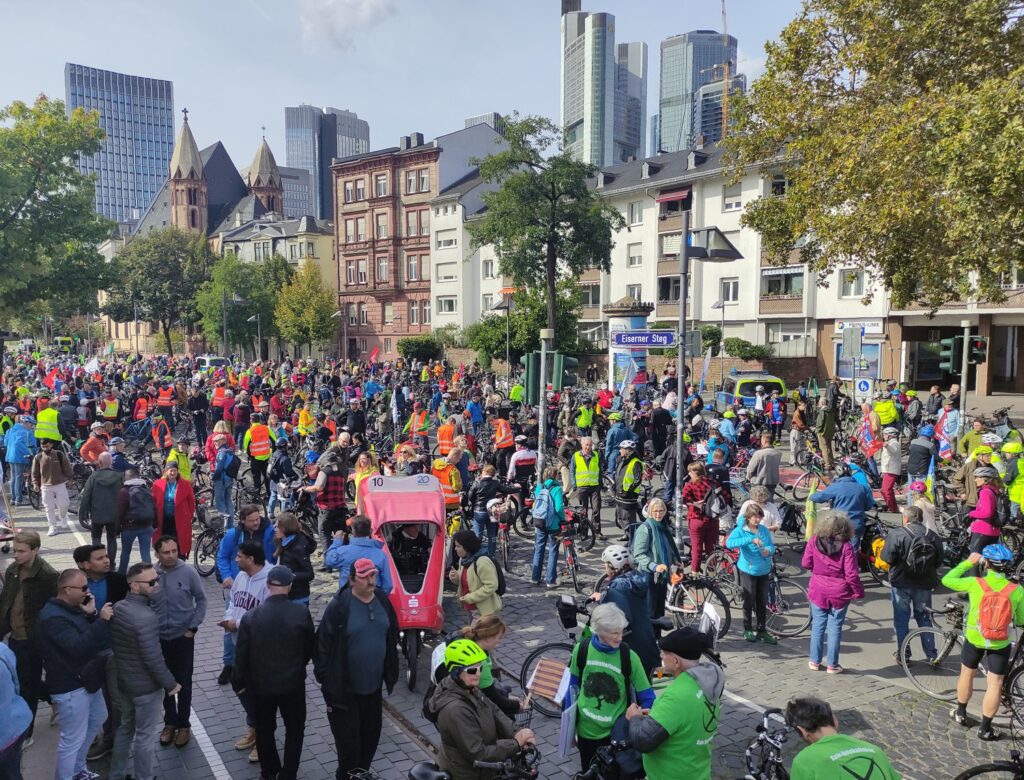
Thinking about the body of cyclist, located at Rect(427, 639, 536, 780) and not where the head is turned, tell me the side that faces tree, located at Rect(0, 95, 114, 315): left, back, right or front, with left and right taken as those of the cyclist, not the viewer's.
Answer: back

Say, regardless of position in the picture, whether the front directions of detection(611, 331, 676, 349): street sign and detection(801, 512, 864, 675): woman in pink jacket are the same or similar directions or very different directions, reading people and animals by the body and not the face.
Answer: very different directions

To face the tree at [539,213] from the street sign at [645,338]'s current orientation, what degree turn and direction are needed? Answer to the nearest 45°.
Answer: approximately 180°

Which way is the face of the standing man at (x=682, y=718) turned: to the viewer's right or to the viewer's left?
to the viewer's left

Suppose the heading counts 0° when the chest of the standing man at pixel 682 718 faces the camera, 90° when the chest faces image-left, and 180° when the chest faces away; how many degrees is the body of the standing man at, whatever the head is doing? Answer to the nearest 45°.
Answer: approximately 135°

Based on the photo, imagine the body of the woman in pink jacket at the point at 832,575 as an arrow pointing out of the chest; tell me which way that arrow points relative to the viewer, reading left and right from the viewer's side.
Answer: facing away from the viewer

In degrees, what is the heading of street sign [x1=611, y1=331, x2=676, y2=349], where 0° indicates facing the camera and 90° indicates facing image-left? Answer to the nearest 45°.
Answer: approximately 0°

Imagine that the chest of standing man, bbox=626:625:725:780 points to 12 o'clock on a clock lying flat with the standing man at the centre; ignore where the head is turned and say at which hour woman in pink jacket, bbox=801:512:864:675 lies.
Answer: The woman in pink jacket is roughly at 2 o'clock from the standing man.
